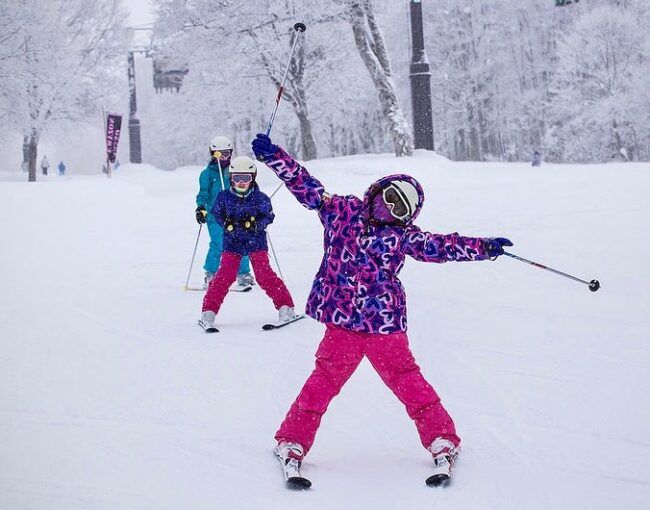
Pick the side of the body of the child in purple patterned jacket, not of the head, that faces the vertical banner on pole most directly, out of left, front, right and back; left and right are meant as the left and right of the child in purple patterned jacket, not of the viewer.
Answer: back

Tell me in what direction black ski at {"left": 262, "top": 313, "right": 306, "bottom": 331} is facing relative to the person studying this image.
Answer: facing the viewer and to the left of the viewer

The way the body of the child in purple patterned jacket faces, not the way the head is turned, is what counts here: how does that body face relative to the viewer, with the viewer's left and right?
facing the viewer

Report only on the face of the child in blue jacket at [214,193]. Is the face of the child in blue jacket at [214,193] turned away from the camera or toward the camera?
toward the camera

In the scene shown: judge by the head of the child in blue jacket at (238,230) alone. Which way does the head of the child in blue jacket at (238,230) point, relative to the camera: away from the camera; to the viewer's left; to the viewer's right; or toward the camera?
toward the camera

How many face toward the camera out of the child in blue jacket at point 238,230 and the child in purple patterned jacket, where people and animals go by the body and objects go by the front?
2

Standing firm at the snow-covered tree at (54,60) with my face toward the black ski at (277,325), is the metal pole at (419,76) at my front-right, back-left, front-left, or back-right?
front-left

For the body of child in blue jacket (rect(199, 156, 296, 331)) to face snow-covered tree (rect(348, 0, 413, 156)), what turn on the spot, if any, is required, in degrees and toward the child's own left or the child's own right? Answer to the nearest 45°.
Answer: approximately 180°

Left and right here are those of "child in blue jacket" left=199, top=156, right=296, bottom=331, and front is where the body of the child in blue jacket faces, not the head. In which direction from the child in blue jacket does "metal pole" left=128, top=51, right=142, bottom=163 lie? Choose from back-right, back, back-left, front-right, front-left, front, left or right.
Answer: back

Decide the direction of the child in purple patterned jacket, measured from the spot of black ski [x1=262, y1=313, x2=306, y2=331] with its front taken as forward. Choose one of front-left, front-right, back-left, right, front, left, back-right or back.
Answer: front-left

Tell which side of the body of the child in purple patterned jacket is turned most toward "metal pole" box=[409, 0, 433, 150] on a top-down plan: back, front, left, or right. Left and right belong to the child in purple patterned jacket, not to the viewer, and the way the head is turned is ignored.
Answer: back

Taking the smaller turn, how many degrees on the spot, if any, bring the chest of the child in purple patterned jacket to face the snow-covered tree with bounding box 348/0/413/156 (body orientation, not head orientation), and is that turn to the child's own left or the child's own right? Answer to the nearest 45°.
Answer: approximately 180°

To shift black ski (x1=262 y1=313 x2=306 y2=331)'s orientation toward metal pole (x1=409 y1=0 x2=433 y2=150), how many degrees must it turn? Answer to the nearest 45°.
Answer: approximately 135° to its right

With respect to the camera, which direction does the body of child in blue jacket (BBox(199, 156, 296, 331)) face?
toward the camera
